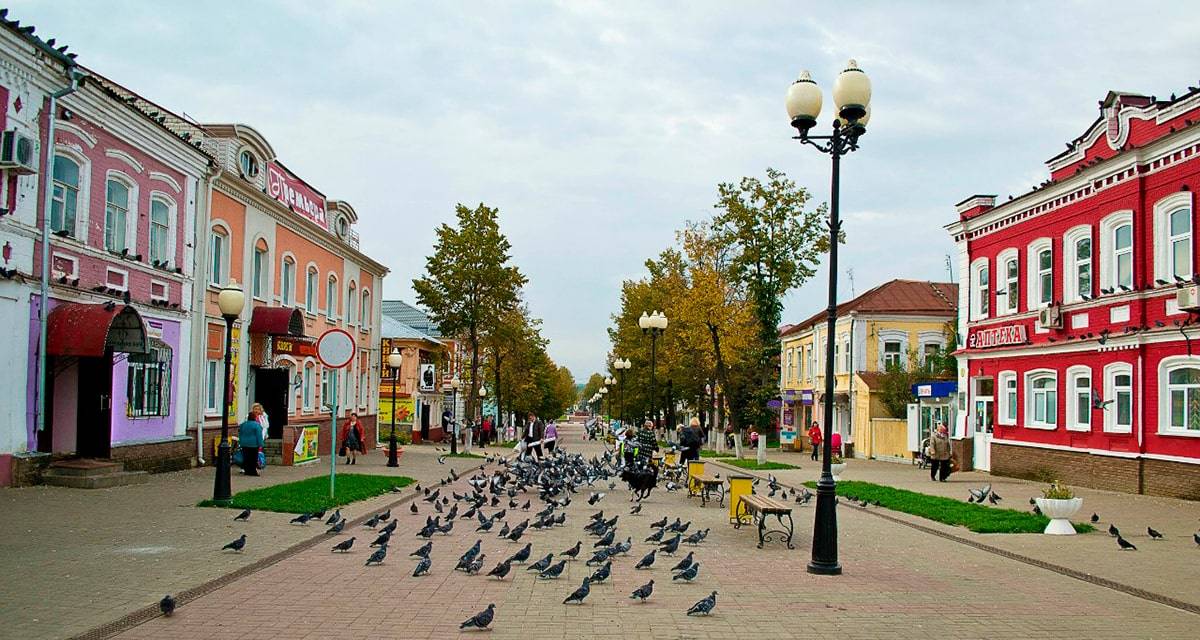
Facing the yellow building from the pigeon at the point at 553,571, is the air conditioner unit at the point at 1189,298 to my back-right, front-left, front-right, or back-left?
front-right

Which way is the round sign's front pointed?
toward the camera

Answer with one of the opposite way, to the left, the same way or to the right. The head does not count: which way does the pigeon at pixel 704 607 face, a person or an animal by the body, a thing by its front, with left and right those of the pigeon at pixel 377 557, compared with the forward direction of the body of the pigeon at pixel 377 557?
the same way

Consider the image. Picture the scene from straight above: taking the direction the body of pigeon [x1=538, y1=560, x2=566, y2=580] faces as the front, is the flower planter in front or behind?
in front

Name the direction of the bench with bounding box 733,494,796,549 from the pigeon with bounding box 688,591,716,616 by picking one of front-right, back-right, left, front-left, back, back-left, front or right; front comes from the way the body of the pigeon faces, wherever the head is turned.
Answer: left

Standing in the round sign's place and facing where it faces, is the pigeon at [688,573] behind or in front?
in front

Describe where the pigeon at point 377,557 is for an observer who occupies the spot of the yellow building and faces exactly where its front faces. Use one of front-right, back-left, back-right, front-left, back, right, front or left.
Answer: front-left

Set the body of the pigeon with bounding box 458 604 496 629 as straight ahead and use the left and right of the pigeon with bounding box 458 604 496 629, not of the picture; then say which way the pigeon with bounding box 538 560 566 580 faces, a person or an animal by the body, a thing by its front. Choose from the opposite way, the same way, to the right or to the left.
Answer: the same way
